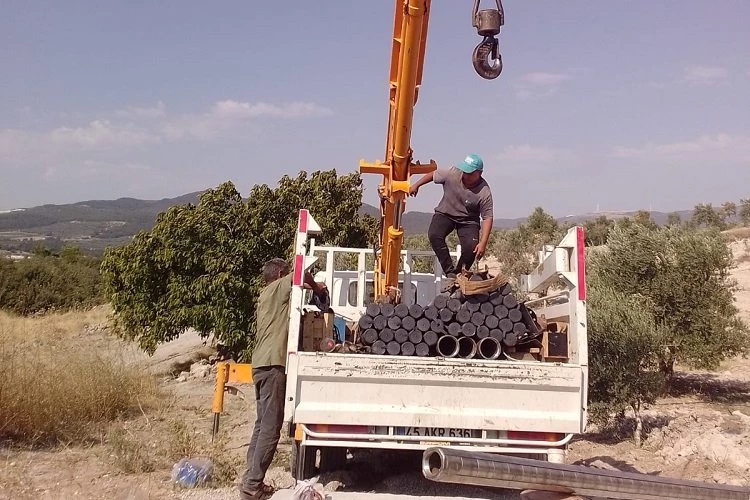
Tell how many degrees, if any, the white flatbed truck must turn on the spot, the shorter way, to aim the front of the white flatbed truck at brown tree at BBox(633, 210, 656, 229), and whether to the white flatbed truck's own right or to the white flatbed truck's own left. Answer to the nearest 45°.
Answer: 0° — it already faces it

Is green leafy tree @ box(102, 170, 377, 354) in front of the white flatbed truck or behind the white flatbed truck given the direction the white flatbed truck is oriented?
in front

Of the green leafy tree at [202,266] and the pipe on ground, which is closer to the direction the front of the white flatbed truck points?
the green leafy tree

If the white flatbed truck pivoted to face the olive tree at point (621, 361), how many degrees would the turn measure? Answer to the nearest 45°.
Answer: approximately 45° to its right

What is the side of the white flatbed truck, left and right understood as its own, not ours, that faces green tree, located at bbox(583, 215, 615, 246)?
front

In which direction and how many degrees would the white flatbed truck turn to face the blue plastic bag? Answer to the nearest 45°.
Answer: approximately 90° to its left

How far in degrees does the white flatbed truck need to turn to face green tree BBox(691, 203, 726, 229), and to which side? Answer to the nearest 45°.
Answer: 0° — it already faces it

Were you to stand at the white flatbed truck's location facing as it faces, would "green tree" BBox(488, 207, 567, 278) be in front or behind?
in front

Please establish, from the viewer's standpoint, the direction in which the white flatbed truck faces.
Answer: facing away from the viewer

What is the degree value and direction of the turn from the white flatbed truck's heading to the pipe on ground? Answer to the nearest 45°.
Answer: approximately 135° to its right

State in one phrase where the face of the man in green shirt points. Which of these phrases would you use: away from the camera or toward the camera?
away from the camera

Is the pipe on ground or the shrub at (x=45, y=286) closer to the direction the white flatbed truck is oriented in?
the shrub

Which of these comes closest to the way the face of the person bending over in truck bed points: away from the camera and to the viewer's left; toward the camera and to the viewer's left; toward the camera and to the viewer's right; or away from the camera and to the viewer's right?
toward the camera and to the viewer's left
